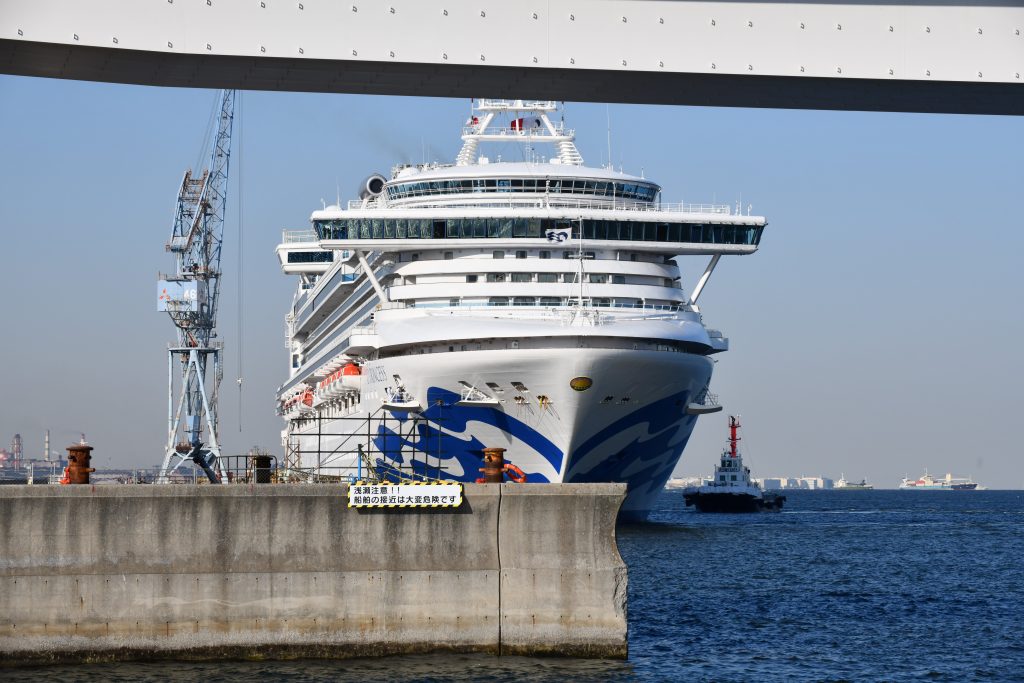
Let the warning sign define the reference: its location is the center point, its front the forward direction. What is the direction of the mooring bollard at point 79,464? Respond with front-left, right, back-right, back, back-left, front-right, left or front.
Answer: right

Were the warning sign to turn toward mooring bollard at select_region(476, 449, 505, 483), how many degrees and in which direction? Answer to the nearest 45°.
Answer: approximately 135° to its left

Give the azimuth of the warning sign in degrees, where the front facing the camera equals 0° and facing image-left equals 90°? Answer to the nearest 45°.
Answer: approximately 0°
